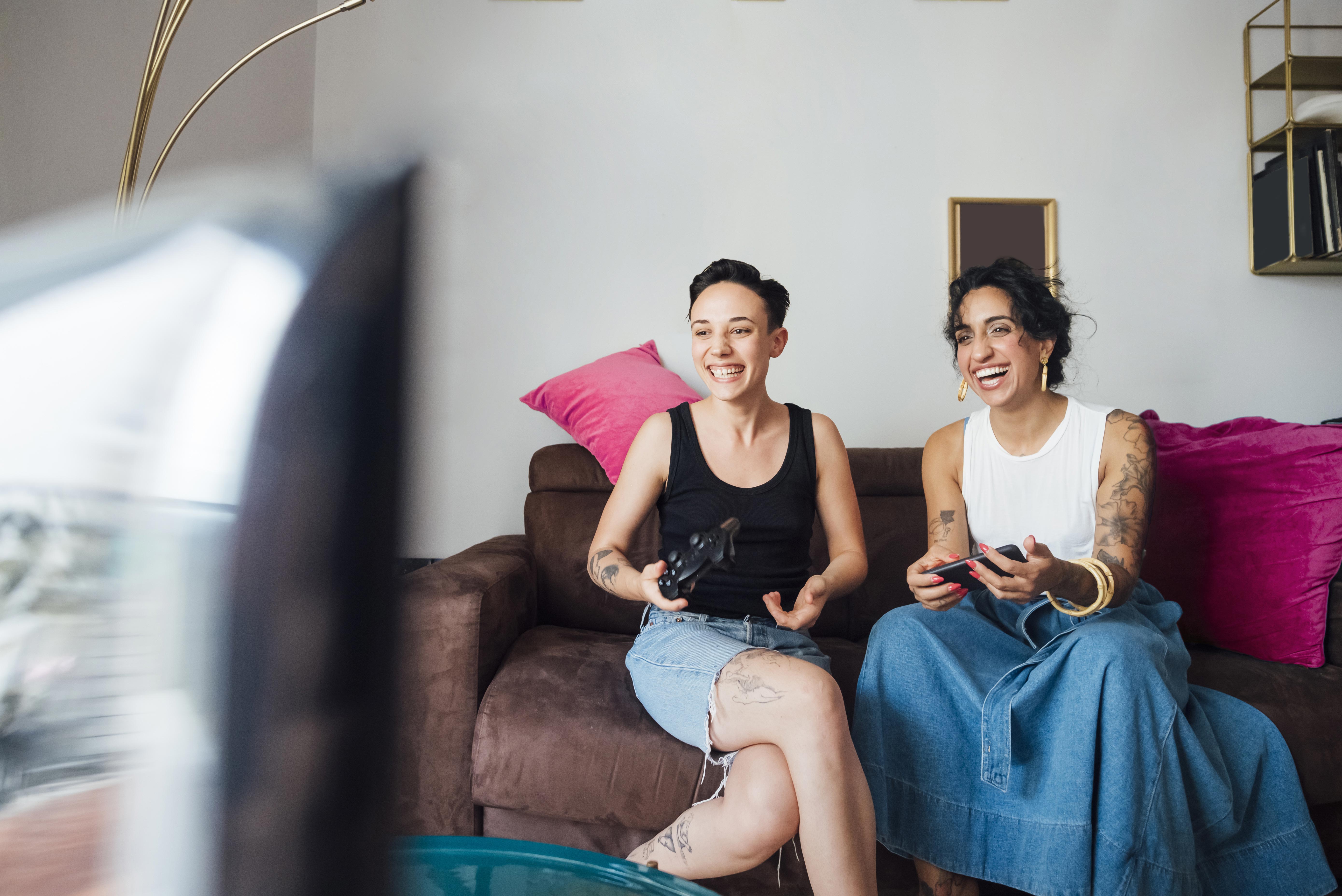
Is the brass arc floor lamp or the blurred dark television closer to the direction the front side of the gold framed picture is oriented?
the blurred dark television

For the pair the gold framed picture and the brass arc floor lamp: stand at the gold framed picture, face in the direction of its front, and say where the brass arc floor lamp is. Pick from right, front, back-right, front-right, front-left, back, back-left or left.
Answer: front-right

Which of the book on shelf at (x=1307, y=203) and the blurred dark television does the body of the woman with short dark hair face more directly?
the blurred dark television

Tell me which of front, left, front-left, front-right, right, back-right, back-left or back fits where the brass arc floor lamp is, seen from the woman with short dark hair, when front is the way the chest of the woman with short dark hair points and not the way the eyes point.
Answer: right

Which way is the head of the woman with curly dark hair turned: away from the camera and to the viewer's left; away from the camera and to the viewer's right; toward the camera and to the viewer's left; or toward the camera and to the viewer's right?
toward the camera and to the viewer's left

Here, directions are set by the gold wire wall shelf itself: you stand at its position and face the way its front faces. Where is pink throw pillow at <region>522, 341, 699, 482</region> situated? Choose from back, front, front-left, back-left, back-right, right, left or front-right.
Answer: front-right

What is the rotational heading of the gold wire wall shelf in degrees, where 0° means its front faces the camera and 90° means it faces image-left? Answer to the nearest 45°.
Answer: approximately 0°

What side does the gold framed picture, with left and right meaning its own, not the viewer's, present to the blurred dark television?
front

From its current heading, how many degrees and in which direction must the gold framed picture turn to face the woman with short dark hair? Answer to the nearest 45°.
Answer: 0° — it already faces them
